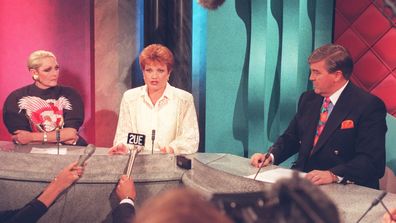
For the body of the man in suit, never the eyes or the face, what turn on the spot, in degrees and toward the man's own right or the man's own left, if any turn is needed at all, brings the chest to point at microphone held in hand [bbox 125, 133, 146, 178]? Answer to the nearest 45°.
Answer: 0° — they already face it

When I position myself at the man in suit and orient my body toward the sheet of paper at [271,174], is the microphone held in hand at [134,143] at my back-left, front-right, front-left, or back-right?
front-right

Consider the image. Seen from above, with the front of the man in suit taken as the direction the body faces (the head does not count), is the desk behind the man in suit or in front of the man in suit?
in front

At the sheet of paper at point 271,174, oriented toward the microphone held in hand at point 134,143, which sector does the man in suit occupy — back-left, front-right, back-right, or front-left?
back-right

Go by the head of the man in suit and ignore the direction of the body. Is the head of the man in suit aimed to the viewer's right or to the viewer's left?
to the viewer's left

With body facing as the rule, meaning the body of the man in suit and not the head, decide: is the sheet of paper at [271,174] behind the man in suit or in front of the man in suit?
in front
